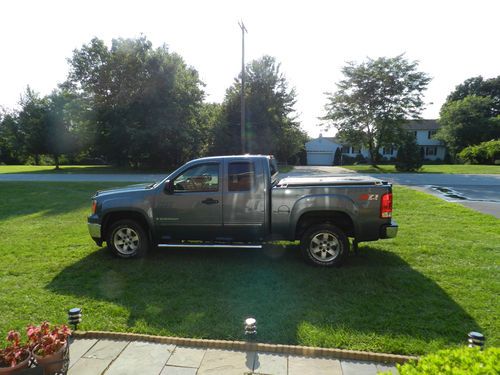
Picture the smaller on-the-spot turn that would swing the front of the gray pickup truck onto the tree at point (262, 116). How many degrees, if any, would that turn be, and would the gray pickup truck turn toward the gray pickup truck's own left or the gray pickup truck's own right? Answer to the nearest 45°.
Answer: approximately 90° to the gray pickup truck's own right

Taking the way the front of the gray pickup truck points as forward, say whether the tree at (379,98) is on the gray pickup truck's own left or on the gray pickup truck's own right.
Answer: on the gray pickup truck's own right

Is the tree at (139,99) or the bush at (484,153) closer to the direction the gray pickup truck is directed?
the tree

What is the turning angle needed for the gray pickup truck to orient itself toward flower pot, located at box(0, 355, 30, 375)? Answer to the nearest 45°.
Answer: approximately 45° to its left

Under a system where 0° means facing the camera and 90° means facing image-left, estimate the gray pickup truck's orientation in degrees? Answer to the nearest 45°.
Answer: approximately 90°

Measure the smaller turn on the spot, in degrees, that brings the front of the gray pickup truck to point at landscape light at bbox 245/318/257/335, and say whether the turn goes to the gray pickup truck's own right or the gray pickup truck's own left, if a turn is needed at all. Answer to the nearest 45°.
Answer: approximately 90° to the gray pickup truck's own left

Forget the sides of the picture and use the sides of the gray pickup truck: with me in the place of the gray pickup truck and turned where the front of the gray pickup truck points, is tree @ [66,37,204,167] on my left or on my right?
on my right

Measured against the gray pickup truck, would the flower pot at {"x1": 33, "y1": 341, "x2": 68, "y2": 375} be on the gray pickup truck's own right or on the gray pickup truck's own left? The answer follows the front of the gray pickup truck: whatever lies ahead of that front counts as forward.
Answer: on the gray pickup truck's own left

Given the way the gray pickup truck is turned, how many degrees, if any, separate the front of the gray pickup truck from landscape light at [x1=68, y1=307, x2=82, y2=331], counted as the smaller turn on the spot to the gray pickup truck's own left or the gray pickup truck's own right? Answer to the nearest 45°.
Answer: approximately 45° to the gray pickup truck's own left
